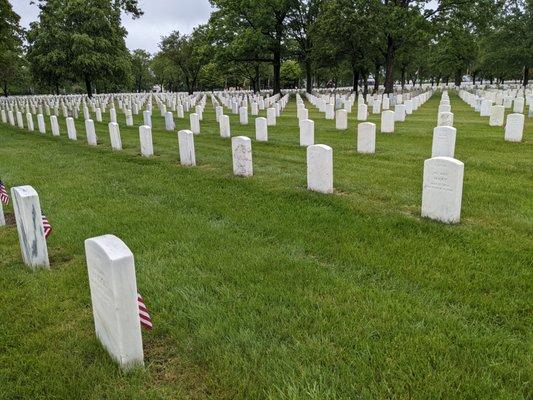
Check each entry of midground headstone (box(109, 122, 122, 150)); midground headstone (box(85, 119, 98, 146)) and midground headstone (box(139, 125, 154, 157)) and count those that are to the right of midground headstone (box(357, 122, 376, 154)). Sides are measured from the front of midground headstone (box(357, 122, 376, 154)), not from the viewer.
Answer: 3

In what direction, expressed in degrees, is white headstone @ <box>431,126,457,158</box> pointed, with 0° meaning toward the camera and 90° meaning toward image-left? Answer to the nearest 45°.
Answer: approximately 0°

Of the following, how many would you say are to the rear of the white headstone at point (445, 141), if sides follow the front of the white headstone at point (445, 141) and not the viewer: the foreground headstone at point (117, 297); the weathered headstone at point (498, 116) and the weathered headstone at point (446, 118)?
2

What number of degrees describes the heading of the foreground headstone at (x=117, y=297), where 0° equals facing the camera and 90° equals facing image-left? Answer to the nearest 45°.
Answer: approximately 45°

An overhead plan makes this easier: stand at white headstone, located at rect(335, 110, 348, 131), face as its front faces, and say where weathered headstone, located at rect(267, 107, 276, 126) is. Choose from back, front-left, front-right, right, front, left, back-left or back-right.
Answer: back-right

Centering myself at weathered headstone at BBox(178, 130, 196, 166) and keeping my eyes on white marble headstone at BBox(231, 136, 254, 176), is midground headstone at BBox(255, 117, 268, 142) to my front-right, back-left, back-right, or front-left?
back-left

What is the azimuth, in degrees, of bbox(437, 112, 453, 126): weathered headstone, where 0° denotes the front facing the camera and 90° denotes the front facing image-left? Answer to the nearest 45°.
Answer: approximately 0°

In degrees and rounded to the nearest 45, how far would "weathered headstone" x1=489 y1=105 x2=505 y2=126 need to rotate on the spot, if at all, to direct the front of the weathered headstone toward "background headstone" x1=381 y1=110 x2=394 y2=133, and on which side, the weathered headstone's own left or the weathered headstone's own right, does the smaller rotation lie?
approximately 45° to the weathered headstone's own right

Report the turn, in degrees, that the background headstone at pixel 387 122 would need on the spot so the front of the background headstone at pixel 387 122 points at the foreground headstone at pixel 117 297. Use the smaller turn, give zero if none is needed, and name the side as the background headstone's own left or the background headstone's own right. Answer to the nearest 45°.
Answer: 0° — it already faces it

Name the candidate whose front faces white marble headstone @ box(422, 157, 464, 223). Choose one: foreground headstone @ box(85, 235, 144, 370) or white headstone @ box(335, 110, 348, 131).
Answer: the white headstone
